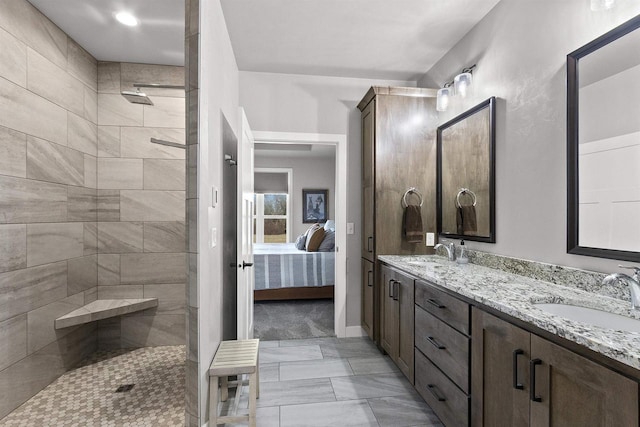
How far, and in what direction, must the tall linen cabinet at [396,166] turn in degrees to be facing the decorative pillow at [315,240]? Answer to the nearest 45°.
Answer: approximately 45° to its right

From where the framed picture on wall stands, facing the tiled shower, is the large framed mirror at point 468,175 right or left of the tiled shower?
left

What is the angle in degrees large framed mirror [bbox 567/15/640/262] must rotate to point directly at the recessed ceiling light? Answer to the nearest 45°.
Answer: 0° — it already faces it

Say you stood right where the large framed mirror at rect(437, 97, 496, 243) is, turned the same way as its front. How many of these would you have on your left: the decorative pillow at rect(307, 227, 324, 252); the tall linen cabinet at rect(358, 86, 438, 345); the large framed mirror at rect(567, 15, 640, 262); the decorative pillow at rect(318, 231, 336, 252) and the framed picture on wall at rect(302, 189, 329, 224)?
1

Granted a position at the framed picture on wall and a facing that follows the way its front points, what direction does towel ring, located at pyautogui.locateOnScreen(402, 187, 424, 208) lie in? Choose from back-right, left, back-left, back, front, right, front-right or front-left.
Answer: front

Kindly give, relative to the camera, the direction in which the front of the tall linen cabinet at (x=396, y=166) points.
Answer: facing to the left of the viewer

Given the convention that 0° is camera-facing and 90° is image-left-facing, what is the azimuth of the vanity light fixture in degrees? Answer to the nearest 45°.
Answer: approximately 45°

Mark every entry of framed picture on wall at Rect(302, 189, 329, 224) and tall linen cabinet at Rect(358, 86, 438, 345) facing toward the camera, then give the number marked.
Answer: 1

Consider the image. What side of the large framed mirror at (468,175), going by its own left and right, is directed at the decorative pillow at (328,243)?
right

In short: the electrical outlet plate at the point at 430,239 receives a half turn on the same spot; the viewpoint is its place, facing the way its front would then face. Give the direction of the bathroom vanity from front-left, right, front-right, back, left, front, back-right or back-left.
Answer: back

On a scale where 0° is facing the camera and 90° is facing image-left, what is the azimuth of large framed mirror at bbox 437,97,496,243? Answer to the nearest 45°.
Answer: approximately 45°

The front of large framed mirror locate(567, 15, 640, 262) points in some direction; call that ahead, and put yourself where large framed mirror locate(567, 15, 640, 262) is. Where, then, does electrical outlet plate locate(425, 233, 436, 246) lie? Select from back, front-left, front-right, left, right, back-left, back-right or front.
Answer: right

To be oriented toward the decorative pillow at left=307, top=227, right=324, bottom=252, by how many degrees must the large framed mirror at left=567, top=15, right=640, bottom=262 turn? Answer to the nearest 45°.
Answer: approximately 90° to its right

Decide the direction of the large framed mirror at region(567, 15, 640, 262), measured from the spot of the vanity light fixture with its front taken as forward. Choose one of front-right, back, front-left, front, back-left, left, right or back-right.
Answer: left

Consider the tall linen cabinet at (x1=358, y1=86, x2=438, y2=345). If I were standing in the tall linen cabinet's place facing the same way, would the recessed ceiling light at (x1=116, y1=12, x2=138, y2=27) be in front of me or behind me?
in front

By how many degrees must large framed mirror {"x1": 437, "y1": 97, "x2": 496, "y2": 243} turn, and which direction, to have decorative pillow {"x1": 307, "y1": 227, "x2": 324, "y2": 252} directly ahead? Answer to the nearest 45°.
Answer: approximately 90° to its right

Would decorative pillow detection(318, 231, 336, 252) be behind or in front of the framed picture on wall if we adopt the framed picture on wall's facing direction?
in front

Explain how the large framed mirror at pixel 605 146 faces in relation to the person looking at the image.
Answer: facing the viewer and to the left of the viewer
